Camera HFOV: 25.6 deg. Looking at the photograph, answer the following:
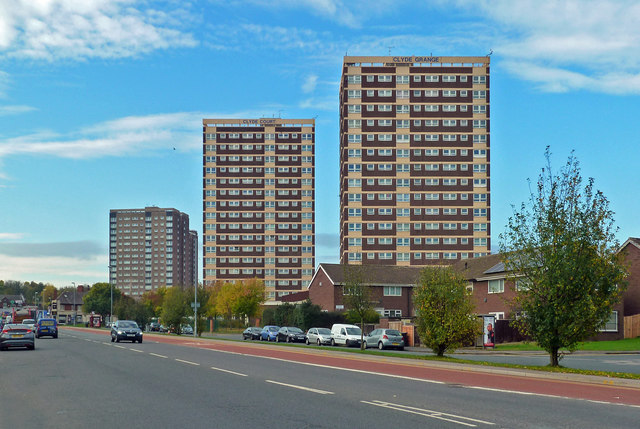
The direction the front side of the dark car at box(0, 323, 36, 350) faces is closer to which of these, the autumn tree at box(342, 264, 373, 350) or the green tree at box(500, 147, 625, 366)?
the autumn tree

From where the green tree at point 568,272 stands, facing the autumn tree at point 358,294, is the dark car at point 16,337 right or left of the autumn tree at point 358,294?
left

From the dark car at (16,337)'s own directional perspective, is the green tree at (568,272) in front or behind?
behind

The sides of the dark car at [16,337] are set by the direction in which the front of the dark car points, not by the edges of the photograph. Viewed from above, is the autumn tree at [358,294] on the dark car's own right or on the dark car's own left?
on the dark car's own right

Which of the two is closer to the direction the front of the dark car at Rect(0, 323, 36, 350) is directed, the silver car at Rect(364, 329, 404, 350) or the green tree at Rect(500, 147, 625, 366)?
the silver car

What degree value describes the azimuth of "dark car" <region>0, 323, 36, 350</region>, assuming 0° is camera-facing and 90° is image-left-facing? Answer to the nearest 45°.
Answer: approximately 180°

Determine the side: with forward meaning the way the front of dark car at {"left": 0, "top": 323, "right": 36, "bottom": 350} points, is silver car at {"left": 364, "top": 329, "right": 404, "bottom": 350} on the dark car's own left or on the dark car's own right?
on the dark car's own right

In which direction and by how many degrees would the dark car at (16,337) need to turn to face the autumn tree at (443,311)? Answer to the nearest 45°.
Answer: approximately 135° to its right
